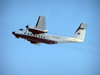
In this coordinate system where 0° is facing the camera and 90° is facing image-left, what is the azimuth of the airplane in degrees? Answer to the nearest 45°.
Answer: approximately 90°
